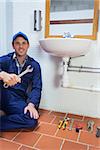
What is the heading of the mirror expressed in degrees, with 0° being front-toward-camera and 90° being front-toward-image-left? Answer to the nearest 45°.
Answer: approximately 0°

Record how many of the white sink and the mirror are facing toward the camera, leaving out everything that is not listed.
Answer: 2

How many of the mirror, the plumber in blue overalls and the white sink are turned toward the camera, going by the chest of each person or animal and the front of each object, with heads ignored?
3
